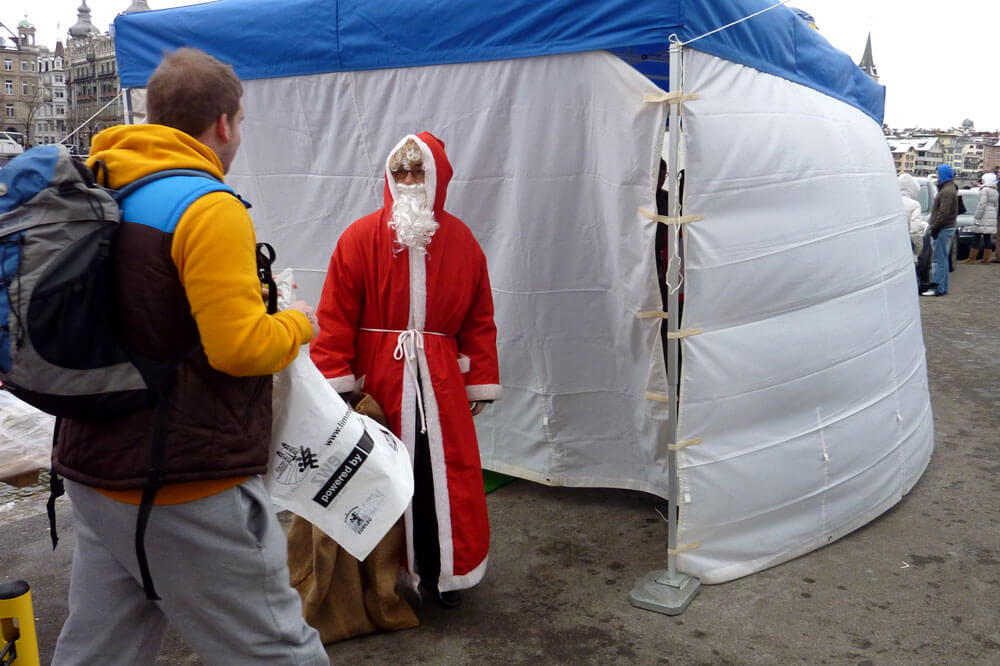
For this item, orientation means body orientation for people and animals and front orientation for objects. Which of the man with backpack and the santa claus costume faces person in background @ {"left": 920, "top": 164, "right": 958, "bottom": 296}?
the man with backpack

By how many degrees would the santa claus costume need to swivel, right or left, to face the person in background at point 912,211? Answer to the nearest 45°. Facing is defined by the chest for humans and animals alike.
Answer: approximately 135° to its left

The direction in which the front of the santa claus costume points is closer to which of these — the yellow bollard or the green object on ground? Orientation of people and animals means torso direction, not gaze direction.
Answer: the yellow bollard

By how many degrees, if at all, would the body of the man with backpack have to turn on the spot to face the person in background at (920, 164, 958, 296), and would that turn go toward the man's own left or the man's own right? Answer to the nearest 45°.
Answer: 0° — they already face them

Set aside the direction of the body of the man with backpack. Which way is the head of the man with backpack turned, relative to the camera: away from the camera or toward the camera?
away from the camera

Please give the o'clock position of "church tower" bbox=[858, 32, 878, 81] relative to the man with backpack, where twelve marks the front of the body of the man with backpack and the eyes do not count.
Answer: The church tower is roughly at 12 o'clock from the man with backpack.

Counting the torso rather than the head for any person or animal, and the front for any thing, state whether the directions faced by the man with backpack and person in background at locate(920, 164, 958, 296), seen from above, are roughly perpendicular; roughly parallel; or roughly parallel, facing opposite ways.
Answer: roughly perpendicular

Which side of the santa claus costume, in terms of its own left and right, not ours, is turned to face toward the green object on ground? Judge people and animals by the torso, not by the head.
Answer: back

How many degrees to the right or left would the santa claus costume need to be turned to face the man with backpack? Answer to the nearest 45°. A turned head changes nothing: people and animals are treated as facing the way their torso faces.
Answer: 0° — it already faces them

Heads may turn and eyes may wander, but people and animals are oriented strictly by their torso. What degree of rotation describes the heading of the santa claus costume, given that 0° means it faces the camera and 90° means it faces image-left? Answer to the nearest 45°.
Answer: approximately 0°
